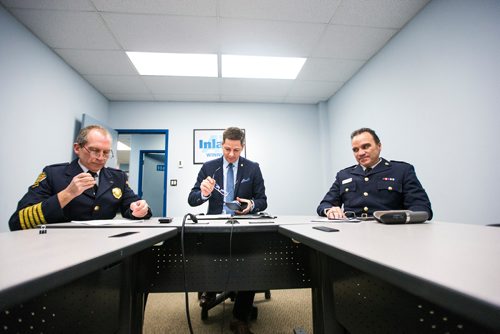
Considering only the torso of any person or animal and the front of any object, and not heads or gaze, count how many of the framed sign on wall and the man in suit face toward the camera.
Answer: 2

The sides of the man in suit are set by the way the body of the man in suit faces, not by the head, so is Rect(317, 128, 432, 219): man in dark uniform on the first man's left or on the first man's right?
on the first man's left

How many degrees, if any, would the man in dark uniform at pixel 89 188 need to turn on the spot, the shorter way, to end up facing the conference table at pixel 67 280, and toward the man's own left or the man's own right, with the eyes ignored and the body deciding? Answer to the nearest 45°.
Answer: approximately 45° to the man's own right

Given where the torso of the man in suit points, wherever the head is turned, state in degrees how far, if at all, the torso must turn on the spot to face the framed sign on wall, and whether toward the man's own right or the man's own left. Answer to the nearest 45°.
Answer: approximately 180°

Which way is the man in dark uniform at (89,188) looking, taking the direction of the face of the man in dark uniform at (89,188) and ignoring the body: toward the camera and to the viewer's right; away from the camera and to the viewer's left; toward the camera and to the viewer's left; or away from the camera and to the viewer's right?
toward the camera and to the viewer's right

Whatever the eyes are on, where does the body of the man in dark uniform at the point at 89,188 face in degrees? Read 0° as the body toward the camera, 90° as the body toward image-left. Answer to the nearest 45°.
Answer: approximately 315°

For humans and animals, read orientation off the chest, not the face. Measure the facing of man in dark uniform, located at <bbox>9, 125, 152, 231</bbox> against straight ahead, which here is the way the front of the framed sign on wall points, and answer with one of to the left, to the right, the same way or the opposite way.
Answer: to the left

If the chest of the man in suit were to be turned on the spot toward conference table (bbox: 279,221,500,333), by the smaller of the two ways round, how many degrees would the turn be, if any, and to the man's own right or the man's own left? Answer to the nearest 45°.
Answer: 0° — they already face it

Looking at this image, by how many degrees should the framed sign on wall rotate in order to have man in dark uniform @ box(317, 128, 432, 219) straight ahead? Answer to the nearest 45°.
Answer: approximately 45° to its left

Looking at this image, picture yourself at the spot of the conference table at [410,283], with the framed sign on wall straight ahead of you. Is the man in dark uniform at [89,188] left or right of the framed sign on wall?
left

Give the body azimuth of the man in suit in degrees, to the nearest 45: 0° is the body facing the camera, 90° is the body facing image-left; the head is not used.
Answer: approximately 0°

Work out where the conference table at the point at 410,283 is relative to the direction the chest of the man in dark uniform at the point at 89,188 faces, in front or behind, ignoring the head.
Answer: in front
